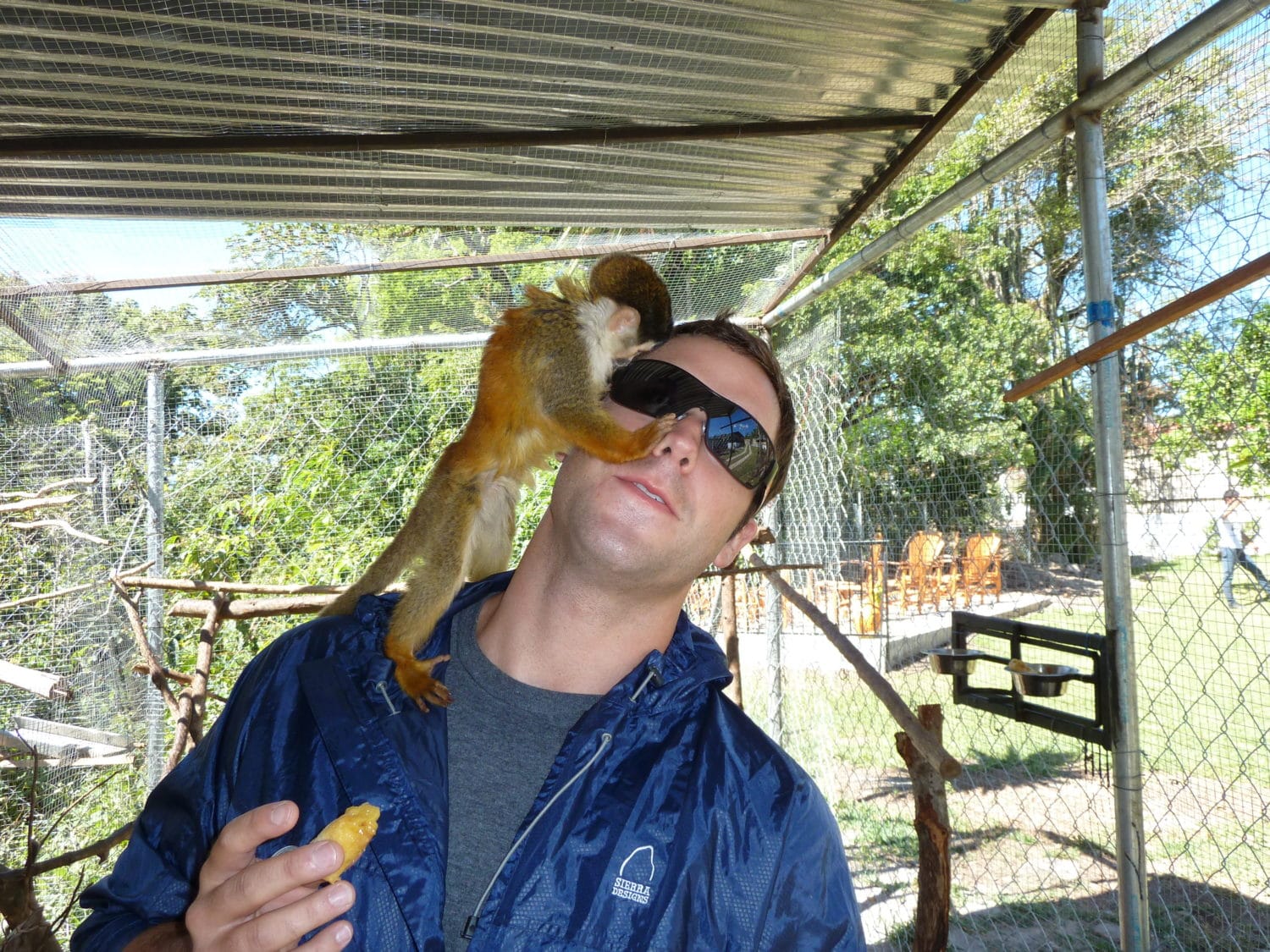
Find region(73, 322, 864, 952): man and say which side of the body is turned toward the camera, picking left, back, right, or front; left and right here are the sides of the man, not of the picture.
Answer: front

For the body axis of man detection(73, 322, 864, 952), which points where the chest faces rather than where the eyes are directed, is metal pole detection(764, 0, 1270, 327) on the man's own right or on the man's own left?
on the man's own left

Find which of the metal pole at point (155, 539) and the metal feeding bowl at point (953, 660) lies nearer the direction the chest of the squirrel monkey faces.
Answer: the metal feeding bowl

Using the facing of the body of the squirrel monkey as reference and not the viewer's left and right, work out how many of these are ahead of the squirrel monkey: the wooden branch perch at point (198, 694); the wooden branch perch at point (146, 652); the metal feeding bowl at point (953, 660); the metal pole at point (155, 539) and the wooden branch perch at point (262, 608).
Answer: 1

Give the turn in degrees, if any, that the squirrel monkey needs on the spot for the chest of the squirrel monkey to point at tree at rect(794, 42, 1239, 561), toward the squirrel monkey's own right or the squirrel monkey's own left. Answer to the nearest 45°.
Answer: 0° — it already faces it

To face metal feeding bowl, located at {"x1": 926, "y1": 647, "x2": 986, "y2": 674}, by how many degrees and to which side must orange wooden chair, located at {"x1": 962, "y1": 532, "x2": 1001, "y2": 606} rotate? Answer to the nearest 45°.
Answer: approximately 45° to its left

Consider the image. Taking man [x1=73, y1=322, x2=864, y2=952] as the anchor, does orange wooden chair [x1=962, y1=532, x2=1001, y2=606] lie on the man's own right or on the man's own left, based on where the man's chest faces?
on the man's own left

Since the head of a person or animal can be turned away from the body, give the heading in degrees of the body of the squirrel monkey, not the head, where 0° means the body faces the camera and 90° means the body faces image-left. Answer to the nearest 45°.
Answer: approximately 270°

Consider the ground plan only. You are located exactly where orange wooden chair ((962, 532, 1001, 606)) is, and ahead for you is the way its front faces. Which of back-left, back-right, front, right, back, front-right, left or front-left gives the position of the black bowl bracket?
front-left

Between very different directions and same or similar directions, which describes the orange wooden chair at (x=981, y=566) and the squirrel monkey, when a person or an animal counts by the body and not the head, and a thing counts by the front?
very different directions

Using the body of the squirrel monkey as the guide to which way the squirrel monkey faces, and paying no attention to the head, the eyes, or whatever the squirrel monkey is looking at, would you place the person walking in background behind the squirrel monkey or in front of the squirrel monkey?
in front

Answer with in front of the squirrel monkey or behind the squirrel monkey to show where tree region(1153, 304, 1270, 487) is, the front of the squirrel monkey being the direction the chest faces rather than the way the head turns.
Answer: in front
